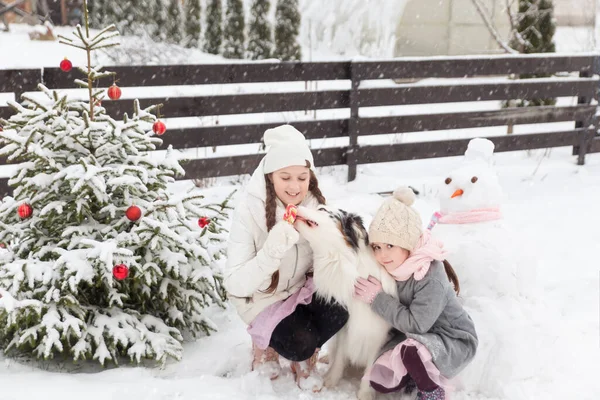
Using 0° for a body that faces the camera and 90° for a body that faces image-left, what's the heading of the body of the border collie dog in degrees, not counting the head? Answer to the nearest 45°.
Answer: approximately 45°

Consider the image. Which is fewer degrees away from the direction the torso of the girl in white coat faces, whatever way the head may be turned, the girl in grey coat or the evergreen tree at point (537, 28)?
the girl in grey coat

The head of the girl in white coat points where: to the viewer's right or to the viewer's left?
to the viewer's right

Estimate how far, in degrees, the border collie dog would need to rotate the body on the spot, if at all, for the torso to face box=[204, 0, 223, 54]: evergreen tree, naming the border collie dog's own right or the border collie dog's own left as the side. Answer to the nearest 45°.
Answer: approximately 135° to the border collie dog's own right

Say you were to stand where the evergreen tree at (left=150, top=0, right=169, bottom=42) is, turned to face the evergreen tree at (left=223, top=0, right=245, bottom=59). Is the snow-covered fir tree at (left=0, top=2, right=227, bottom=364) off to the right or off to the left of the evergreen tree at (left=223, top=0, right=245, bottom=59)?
right

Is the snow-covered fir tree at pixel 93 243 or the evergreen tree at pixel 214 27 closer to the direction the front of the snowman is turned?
the snow-covered fir tree

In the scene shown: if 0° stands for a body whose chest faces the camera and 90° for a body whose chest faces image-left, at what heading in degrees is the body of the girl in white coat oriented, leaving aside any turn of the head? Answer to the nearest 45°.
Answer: approximately 315°

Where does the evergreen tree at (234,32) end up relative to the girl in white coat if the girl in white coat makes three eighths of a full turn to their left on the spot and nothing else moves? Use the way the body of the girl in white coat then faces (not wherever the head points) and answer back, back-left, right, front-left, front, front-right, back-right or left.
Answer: front
